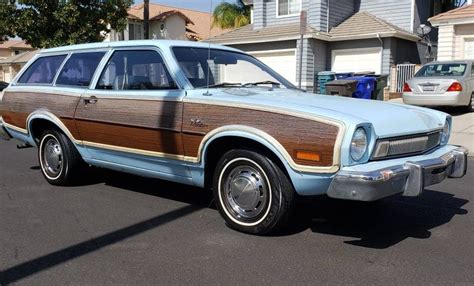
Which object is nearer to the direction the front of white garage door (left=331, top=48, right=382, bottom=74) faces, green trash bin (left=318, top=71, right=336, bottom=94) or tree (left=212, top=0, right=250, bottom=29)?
the green trash bin

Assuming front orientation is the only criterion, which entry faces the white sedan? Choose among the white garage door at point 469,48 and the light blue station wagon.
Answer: the white garage door

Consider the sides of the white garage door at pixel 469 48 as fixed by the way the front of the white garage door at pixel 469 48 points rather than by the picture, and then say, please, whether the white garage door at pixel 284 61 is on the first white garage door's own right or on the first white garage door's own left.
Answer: on the first white garage door's own right

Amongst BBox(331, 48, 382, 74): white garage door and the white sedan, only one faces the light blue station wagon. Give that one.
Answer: the white garage door

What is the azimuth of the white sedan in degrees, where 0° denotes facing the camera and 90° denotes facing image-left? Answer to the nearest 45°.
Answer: approximately 225°

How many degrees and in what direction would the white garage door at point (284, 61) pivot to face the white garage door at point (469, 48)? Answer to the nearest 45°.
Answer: approximately 45° to its left

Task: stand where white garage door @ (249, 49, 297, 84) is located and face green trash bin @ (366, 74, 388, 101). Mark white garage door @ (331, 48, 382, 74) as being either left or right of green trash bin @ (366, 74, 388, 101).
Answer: left

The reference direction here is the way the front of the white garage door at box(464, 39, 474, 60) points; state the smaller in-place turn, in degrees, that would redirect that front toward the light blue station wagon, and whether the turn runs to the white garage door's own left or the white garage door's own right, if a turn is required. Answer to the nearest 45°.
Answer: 0° — it already faces it

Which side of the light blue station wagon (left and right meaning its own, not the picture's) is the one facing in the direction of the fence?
left

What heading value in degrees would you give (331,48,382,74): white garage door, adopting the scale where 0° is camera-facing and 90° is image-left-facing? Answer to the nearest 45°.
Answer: approximately 0°

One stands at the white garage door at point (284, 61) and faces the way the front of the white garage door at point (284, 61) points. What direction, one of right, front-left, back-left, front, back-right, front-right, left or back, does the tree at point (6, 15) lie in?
right

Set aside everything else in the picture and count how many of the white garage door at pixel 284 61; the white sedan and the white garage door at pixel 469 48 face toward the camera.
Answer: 2

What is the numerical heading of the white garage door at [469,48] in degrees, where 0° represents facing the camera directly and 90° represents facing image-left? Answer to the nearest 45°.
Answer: approximately 0°
